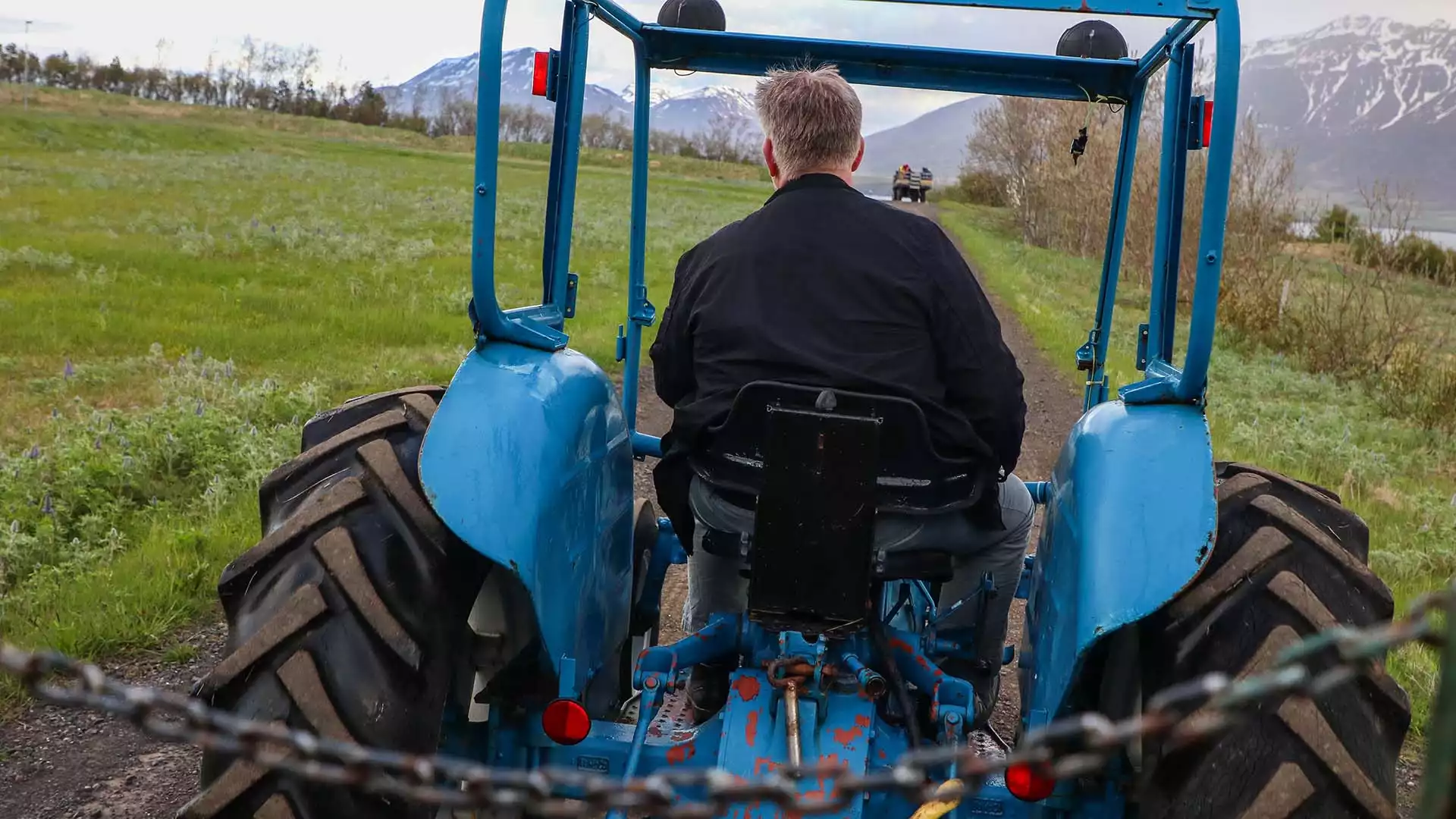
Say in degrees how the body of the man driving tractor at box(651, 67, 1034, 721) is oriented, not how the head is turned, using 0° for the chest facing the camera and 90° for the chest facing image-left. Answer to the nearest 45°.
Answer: approximately 180°

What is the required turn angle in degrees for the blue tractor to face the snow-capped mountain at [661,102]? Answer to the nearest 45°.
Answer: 0° — it already faces it

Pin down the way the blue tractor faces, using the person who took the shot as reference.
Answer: facing away from the viewer

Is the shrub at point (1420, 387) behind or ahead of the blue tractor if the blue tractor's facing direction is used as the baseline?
ahead

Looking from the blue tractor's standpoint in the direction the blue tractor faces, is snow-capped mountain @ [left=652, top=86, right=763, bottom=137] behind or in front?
in front

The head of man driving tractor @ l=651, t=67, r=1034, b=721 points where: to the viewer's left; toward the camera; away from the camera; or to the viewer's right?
away from the camera

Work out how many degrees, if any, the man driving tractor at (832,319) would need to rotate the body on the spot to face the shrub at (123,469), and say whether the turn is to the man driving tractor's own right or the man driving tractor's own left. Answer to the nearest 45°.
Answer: approximately 45° to the man driving tractor's own left
